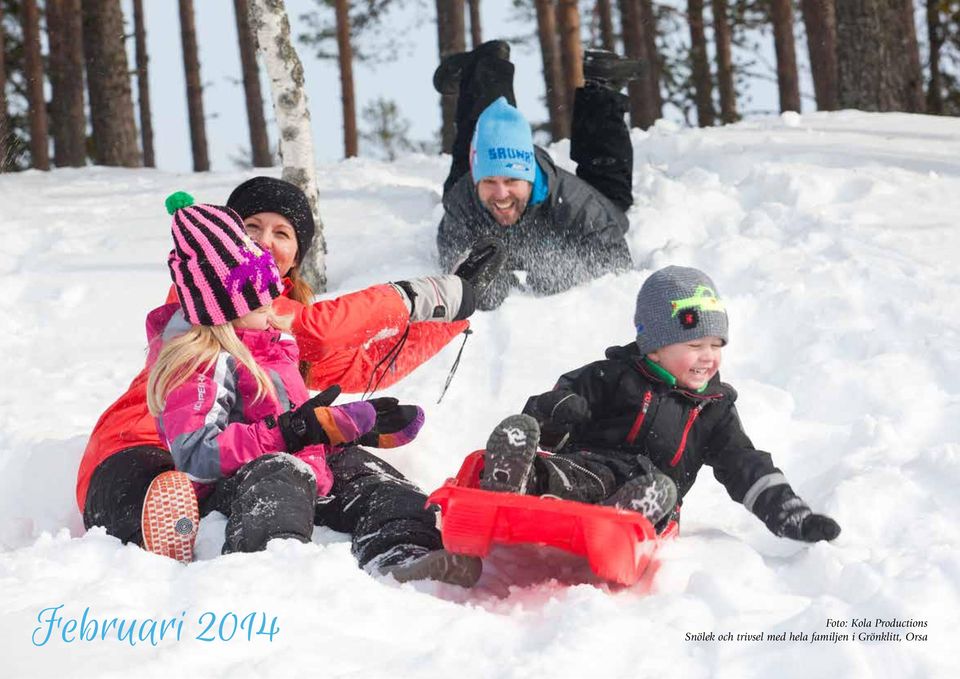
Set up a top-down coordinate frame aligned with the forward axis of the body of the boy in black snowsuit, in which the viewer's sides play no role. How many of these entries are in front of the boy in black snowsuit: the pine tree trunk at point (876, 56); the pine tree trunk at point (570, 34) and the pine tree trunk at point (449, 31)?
0

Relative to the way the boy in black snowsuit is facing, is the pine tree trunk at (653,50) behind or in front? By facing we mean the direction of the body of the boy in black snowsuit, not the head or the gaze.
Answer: behind

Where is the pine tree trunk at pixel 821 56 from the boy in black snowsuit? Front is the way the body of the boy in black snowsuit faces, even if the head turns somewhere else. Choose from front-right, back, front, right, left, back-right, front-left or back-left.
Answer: back

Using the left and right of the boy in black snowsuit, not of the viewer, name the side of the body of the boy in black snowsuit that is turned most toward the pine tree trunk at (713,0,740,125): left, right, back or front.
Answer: back

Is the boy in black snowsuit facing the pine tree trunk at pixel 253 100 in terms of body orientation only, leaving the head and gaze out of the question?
no

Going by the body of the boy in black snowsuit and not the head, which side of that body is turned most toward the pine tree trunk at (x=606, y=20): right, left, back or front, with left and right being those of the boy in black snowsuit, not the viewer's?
back

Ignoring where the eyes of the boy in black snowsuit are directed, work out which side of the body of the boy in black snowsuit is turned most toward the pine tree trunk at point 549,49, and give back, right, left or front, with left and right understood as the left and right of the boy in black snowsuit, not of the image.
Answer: back

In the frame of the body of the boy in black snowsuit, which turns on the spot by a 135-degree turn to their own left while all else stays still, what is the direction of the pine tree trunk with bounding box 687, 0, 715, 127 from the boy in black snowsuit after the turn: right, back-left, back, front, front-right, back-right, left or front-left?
front-left

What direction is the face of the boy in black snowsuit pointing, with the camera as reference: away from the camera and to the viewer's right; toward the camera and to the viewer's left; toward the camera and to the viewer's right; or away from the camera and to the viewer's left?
toward the camera and to the viewer's right

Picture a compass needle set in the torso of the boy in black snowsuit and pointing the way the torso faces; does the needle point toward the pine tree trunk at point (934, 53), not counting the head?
no

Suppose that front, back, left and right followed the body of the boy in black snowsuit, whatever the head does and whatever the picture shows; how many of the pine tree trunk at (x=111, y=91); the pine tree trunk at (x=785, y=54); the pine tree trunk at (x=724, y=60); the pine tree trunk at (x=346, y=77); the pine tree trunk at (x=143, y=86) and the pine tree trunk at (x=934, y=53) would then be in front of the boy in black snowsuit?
0

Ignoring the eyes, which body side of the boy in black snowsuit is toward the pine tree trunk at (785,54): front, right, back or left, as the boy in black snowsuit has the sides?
back

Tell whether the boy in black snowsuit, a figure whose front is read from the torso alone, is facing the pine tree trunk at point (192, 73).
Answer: no

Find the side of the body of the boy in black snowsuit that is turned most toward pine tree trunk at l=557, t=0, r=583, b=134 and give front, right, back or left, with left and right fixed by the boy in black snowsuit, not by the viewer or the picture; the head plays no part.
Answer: back

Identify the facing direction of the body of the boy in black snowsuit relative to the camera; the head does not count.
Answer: toward the camera
